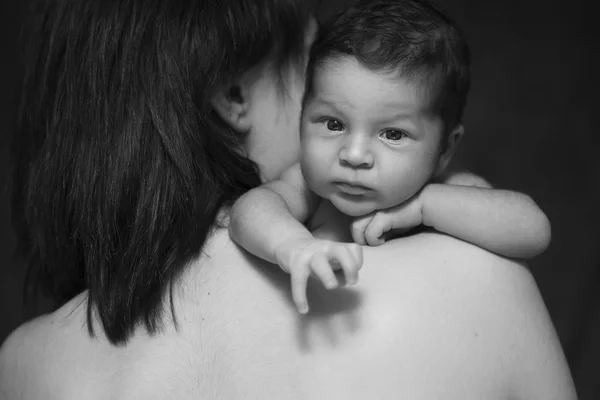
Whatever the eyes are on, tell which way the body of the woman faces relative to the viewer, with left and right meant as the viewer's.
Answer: facing away from the viewer

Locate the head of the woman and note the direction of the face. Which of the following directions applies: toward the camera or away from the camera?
away from the camera

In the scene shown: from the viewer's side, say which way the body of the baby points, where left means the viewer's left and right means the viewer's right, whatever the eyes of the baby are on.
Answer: facing the viewer
